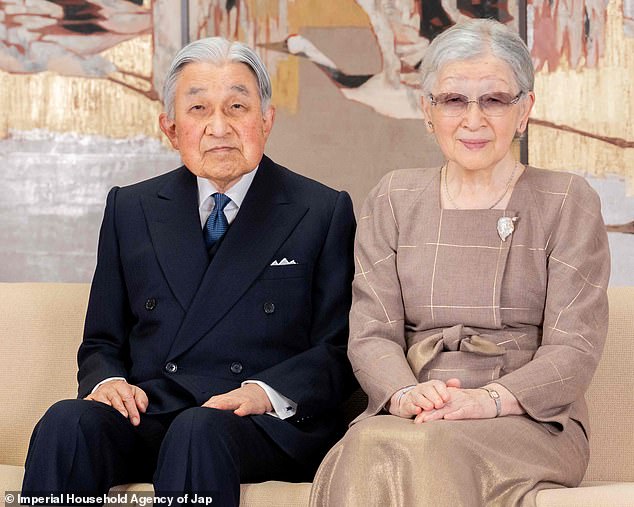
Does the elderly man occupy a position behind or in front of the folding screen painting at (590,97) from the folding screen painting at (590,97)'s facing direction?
in front

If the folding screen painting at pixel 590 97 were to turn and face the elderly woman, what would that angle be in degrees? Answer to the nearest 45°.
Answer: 0° — it already faces them

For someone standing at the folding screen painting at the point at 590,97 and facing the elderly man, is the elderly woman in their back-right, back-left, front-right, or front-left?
front-left

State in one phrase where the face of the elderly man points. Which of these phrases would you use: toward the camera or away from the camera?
toward the camera

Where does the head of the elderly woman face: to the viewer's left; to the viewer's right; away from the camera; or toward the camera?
toward the camera

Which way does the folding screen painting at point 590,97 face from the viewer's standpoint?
toward the camera

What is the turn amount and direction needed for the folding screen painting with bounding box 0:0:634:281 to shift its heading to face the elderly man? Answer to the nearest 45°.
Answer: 0° — it already faces them

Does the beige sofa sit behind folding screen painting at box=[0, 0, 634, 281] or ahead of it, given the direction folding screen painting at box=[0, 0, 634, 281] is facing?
ahead

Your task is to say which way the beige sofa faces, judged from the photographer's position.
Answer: facing the viewer

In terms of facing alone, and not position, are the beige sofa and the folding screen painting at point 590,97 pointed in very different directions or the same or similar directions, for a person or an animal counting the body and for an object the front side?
same or similar directions
